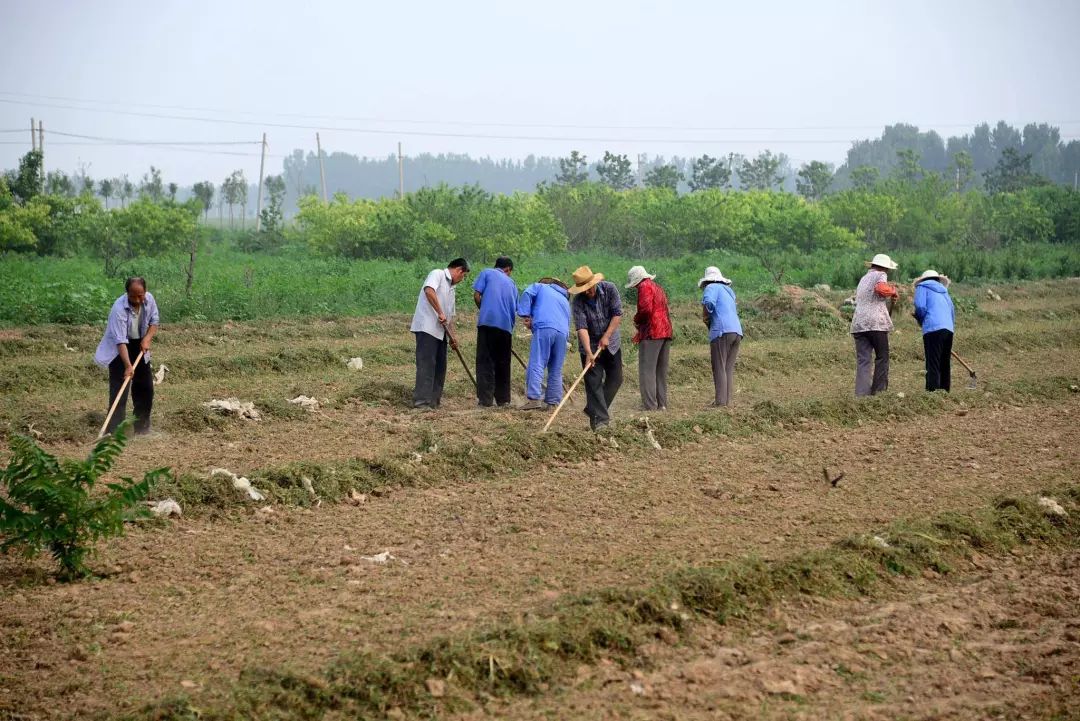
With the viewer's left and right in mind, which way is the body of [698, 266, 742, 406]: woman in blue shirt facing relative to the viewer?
facing away from the viewer and to the left of the viewer

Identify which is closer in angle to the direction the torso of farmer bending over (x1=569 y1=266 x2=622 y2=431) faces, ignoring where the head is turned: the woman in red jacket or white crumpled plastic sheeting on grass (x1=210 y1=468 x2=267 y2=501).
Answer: the white crumpled plastic sheeting on grass

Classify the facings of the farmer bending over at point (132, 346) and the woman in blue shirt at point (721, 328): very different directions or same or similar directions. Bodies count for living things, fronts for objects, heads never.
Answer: very different directions

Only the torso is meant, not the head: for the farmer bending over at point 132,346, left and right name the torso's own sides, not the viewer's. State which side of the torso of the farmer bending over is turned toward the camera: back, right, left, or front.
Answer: front

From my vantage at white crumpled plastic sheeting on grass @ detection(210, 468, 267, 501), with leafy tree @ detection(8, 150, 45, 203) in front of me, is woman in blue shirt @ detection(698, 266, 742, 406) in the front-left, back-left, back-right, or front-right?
front-right

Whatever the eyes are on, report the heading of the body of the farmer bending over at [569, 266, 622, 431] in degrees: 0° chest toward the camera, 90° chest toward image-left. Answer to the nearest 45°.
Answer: approximately 45°

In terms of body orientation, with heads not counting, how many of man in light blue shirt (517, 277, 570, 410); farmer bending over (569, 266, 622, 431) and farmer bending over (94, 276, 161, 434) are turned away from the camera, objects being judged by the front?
1

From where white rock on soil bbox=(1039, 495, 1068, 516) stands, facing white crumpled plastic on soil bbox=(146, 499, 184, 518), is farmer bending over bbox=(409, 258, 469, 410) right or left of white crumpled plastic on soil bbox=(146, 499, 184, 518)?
right

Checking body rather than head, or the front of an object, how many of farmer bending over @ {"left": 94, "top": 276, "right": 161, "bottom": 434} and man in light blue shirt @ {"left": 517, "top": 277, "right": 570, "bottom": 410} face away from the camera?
1

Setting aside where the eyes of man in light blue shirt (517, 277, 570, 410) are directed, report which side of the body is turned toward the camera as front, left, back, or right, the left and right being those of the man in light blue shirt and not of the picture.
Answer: back

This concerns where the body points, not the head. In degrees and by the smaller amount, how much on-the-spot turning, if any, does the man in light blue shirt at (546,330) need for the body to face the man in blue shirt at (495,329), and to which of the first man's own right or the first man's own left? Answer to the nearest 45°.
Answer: approximately 45° to the first man's own left
